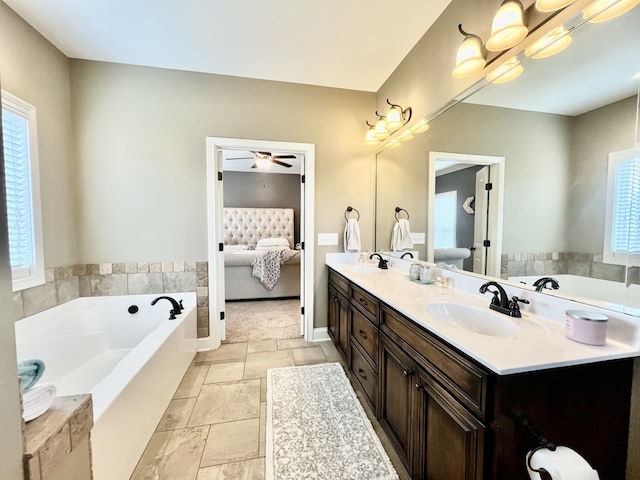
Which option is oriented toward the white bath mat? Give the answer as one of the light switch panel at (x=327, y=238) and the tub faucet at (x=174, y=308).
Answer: the light switch panel

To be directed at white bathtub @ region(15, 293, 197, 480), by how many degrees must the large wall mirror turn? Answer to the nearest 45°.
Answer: approximately 45° to its right

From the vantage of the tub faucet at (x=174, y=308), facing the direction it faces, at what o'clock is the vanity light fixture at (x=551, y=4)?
The vanity light fixture is roughly at 8 o'clock from the tub faucet.

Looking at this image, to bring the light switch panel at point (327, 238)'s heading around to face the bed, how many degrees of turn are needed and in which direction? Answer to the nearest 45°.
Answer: approximately 135° to its right

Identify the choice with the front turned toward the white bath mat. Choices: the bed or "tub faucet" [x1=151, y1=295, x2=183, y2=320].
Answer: the bed

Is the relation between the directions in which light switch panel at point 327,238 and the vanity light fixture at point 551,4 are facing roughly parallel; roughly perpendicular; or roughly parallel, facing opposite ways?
roughly perpendicular

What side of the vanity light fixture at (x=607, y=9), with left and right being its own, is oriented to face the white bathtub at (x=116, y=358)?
front

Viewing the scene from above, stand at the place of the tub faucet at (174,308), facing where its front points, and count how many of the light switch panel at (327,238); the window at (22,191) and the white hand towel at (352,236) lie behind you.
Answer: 2

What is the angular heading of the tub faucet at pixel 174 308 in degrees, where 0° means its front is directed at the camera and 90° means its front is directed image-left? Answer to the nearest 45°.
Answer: approximately 90°

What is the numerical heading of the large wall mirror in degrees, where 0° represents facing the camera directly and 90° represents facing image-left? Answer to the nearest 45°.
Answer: approximately 45°

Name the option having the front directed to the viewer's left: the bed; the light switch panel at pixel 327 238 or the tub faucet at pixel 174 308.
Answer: the tub faucet

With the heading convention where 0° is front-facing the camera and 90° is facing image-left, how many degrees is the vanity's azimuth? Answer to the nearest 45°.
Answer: approximately 45°
